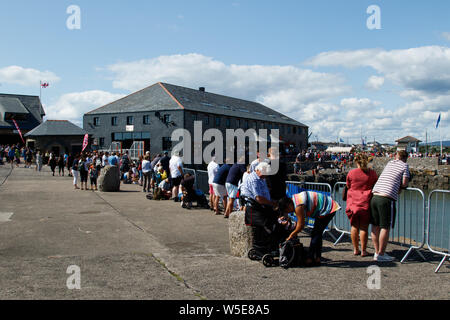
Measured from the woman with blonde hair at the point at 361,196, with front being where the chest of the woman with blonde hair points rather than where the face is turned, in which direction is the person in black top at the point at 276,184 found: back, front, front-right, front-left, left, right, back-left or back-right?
left

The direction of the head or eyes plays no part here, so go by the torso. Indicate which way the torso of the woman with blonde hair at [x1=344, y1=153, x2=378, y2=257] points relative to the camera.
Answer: away from the camera

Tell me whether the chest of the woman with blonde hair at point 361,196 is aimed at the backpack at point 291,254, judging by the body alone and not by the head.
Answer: no

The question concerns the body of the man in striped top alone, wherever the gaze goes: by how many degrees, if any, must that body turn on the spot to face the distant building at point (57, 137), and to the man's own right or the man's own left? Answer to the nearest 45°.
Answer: approximately 90° to the man's own left

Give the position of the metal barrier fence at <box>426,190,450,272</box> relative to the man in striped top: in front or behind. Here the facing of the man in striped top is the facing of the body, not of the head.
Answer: in front

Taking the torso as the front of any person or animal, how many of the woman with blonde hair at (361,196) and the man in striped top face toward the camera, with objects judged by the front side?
0

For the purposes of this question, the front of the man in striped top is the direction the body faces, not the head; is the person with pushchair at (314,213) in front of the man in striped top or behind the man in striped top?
behind

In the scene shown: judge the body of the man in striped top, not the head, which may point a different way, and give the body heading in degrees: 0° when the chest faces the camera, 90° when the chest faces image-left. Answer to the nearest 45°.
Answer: approximately 225°

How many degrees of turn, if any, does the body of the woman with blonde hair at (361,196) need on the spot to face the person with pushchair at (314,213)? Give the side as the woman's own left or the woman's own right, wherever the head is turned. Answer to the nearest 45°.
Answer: approximately 135° to the woman's own left

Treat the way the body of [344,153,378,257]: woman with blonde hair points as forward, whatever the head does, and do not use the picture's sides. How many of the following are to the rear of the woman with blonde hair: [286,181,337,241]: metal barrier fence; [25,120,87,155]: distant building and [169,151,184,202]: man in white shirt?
0
